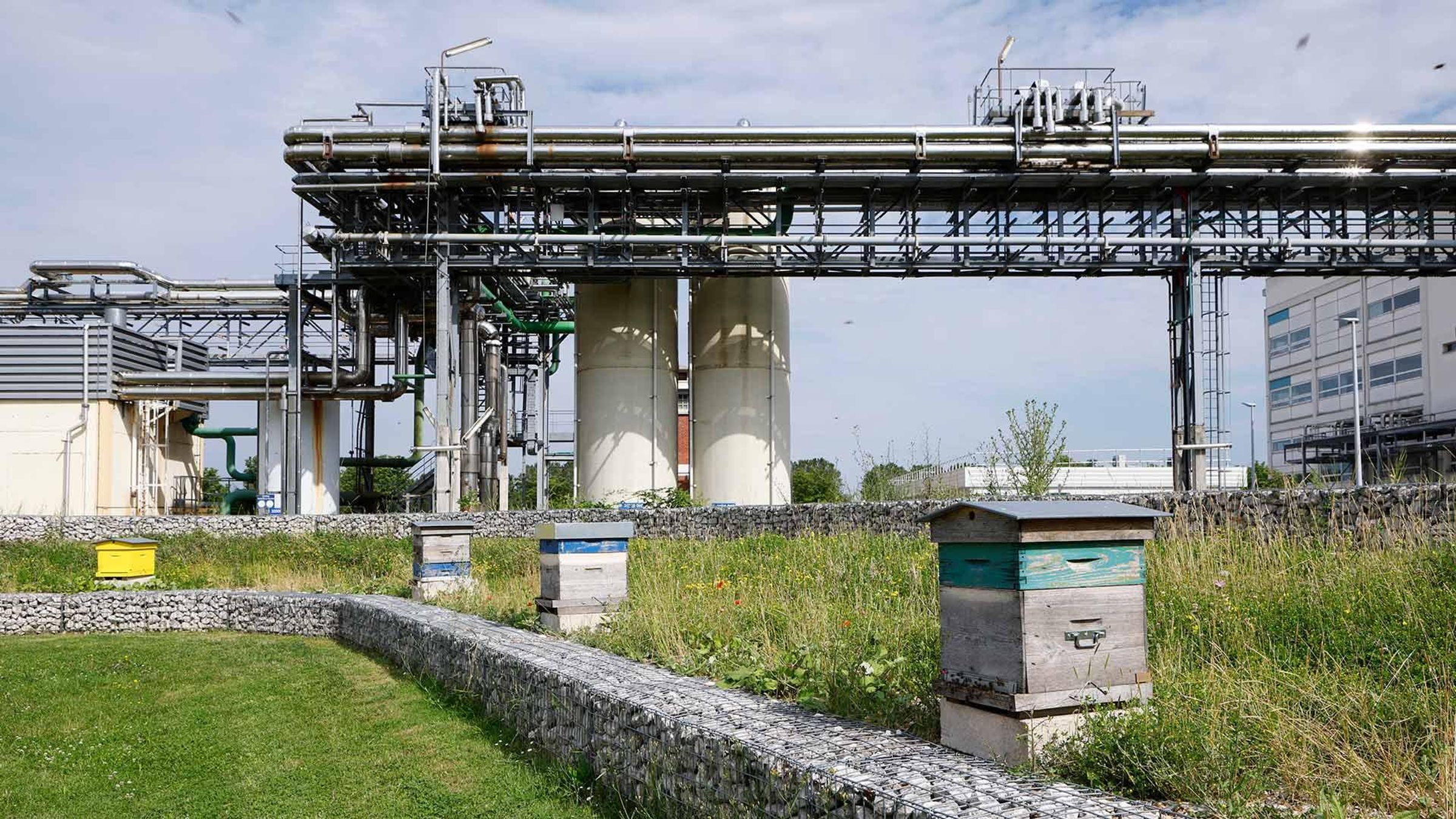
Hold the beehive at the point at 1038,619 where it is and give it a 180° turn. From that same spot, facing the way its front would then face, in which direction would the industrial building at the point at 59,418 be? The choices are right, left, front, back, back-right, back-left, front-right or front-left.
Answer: left

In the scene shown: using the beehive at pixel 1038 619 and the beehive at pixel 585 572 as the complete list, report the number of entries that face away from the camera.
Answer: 0

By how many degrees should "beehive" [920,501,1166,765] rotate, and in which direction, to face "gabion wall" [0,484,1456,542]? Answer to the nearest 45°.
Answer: approximately 135° to its right

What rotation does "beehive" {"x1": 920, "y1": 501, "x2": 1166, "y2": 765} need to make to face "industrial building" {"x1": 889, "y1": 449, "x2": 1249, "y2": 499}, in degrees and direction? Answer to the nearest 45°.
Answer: approximately 135° to its right

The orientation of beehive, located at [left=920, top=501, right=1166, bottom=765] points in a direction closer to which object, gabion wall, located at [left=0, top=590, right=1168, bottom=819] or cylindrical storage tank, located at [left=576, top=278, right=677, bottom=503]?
the gabion wall
